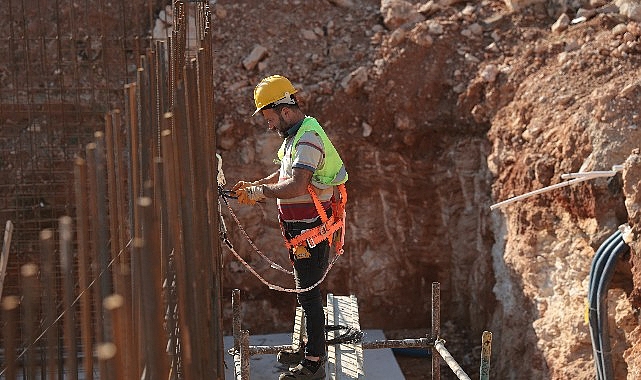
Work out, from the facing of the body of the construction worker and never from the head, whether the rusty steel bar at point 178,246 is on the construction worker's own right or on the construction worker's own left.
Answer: on the construction worker's own left

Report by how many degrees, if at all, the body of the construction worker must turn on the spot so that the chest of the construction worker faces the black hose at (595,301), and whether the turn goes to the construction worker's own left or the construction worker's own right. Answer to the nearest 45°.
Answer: approximately 135° to the construction worker's own right

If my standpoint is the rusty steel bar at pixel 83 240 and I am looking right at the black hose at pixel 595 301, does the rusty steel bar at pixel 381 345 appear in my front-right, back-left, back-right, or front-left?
front-left

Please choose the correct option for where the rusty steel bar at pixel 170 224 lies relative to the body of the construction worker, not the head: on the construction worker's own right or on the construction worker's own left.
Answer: on the construction worker's own left

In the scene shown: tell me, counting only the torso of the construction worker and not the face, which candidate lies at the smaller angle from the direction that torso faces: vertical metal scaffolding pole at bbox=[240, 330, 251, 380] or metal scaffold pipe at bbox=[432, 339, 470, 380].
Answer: the vertical metal scaffolding pole

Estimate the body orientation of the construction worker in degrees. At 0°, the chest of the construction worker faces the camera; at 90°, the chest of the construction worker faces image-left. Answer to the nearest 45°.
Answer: approximately 90°

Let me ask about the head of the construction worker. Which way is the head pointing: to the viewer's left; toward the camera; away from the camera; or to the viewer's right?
to the viewer's left

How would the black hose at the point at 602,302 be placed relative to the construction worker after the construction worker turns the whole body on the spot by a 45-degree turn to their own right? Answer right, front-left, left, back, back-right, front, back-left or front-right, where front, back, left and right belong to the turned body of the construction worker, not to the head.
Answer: right

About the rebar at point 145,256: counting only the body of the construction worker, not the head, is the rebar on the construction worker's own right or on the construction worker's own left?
on the construction worker's own left

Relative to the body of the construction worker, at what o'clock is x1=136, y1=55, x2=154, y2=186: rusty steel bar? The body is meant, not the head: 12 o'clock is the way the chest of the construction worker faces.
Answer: The rusty steel bar is roughly at 10 o'clock from the construction worker.

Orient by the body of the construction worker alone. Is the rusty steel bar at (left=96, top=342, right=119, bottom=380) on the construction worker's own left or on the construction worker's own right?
on the construction worker's own left
